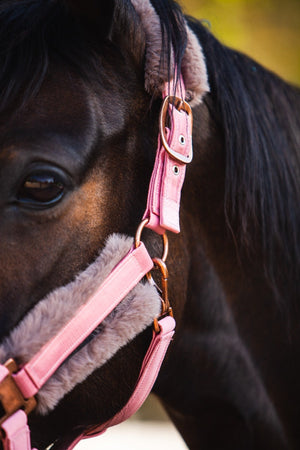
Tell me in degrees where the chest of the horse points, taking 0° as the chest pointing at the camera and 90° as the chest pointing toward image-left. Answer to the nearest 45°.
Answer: approximately 90°
